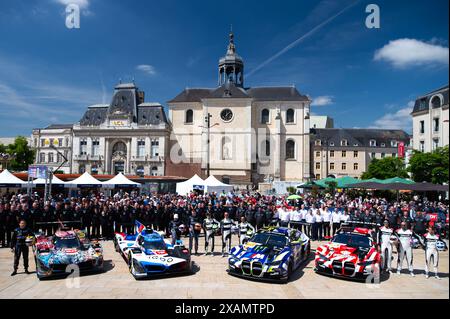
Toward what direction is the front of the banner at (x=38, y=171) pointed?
toward the camera

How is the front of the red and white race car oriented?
toward the camera

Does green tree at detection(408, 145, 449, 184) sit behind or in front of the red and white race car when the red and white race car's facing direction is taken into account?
behind

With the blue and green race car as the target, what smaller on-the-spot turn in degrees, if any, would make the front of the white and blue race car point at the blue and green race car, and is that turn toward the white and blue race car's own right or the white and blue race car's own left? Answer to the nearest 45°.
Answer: approximately 45° to the white and blue race car's own left

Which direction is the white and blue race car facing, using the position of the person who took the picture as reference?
facing the viewer and to the right of the viewer

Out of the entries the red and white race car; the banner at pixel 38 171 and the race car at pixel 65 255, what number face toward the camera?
3

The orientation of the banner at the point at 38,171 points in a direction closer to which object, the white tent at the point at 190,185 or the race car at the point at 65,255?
the race car

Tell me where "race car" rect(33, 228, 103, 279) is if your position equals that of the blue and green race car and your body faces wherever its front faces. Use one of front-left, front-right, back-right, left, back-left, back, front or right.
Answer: front-right

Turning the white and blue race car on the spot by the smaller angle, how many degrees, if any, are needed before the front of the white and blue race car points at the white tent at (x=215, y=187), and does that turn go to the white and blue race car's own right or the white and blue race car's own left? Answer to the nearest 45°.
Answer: approximately 135° to the white and blue race car's own left

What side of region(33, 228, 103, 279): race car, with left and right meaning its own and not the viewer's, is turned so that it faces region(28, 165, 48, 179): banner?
back

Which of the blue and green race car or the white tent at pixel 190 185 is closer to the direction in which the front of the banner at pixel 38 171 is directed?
the blue and green race car

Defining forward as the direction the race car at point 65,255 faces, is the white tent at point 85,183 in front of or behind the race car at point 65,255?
behind

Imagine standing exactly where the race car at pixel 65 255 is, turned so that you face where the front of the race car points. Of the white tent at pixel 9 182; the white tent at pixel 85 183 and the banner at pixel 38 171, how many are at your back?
3
